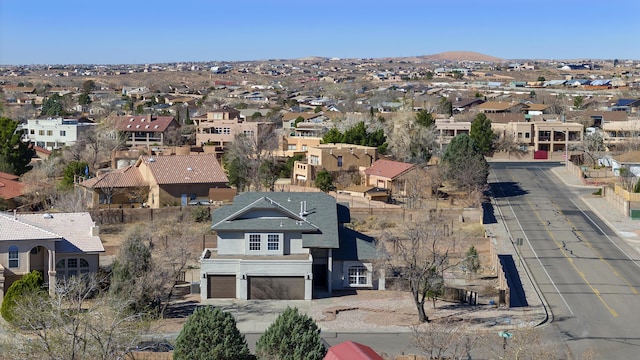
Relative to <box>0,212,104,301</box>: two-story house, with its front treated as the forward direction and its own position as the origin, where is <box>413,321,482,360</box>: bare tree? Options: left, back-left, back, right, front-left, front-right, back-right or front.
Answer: front-left

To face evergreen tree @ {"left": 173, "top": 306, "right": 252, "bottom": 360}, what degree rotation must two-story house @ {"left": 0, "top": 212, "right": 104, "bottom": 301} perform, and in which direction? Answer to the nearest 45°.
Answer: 0° — it already faces it

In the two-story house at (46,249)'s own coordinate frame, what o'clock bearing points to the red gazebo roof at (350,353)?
The red gazebo roof is roughly at 11 o'clock from the two-story house.

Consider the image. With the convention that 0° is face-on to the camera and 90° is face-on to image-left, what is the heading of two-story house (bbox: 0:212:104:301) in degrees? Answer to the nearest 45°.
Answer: approximately 0°

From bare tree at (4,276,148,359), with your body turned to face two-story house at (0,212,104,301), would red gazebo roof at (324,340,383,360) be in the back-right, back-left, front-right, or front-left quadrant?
back-right

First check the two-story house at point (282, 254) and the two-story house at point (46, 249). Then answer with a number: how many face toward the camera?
2

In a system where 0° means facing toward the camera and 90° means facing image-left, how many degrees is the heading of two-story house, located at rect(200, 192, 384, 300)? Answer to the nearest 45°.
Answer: approximately 0°

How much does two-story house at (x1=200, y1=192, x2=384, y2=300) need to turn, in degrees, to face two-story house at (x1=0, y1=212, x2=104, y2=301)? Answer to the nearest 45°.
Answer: approximately 90° to its right

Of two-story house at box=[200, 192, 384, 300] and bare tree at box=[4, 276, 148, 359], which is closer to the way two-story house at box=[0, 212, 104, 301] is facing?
the bare tree

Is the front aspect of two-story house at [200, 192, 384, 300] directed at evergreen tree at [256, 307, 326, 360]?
yes

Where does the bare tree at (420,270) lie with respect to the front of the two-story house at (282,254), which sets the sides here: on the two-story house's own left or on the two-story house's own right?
on the two-story house's own left

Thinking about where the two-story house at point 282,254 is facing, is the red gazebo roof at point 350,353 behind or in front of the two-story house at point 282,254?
in front

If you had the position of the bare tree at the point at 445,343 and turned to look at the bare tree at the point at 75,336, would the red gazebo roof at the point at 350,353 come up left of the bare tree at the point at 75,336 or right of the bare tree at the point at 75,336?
left

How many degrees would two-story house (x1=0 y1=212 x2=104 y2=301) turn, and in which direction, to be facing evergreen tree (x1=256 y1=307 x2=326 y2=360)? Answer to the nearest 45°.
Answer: approximately 45° to its left

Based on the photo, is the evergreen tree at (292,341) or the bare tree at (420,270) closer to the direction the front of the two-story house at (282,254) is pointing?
the evergreen tree
